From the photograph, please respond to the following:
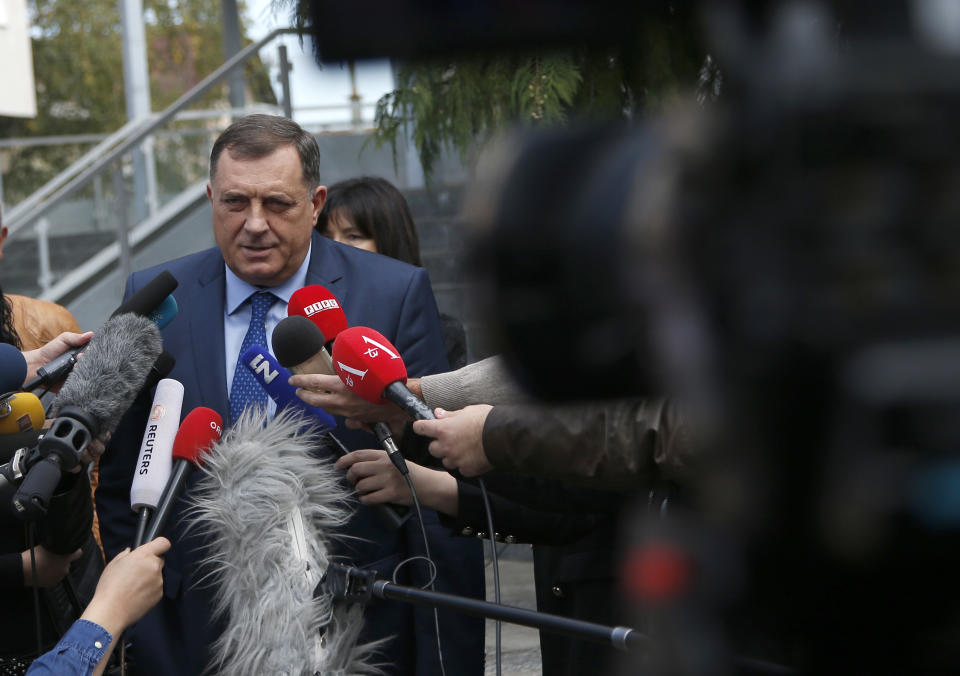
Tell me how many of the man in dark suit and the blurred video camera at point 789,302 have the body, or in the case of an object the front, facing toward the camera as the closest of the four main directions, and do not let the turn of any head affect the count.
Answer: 1

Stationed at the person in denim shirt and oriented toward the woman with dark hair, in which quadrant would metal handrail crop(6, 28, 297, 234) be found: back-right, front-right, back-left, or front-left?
front-left

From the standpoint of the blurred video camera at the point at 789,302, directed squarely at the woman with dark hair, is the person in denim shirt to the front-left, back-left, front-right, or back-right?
front-left

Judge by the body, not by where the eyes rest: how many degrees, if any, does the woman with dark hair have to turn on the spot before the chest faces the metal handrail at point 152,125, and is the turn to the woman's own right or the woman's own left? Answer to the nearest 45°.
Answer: approximately 135° to the woman's own right

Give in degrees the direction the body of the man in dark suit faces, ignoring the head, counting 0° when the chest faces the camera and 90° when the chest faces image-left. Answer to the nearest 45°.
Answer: approximately 0°

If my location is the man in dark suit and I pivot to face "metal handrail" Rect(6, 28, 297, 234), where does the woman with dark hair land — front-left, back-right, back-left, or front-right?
front-right

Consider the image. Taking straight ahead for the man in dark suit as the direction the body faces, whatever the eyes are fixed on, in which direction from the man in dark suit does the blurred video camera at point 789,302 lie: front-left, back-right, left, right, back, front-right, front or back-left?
front

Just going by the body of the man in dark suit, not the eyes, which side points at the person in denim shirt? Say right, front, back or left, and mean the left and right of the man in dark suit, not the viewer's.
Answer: front

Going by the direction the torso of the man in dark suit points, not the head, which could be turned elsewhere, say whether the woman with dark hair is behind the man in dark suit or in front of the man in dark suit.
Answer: behind

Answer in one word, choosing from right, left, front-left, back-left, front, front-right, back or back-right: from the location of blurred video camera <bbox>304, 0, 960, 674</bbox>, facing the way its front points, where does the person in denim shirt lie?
front

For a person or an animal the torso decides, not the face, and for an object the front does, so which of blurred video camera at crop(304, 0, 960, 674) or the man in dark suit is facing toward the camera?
the man in dark suit

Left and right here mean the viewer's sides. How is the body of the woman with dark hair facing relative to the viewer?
facing the viewer and to the left of the viewer

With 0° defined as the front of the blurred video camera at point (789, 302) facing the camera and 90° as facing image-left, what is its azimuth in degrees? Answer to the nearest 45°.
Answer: approximately 135°

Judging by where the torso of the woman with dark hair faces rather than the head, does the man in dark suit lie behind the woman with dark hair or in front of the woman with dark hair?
in front
